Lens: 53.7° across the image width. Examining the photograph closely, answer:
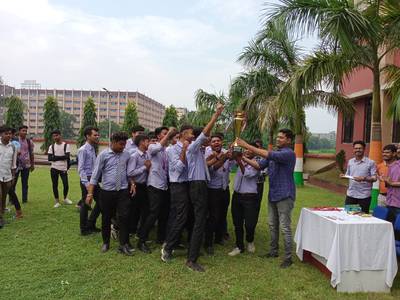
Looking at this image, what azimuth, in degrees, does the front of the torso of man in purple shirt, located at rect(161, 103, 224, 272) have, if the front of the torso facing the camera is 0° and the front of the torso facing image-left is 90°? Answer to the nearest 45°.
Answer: approximately 315°

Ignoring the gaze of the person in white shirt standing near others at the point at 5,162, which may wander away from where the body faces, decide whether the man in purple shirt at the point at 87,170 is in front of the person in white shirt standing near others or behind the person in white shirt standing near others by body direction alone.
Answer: in front

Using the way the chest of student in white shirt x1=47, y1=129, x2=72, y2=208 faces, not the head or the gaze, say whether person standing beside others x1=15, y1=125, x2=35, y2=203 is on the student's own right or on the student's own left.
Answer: on the student's own right

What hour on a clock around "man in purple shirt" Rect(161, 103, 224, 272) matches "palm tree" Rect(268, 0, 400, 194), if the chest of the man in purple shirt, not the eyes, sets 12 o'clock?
The palm tree is roughly at 9 o'clock from the man in purple shirt.

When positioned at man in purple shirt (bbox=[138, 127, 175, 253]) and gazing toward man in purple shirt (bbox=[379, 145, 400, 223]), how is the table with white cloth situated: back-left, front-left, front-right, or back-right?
front-right

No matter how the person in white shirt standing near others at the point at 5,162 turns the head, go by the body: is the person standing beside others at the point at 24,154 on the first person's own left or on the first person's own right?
on the first person's own left

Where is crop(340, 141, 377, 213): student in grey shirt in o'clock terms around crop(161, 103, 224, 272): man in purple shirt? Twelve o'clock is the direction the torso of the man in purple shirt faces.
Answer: The student in grey shirt is roughly at 10 o'clock from the man in purple shirt.

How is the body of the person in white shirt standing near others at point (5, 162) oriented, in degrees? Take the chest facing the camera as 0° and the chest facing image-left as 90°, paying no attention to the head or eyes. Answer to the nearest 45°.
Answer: approximately 315°

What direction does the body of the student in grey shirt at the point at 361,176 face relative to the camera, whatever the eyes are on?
toward the camera

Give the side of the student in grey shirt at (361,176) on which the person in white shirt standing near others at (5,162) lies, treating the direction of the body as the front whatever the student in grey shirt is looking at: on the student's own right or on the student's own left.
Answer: on the student's own right

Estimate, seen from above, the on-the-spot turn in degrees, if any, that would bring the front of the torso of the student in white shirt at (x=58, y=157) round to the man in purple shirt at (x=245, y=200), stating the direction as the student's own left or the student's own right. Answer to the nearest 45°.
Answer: approximately 45° to the student's own left

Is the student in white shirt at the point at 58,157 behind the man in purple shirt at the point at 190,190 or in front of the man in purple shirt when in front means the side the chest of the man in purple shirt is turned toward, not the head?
behind

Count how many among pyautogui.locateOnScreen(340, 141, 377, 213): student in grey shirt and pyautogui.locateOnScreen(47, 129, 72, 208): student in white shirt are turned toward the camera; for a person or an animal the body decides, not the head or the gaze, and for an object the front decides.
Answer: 2

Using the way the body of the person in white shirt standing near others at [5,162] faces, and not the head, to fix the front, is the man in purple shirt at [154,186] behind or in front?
in front

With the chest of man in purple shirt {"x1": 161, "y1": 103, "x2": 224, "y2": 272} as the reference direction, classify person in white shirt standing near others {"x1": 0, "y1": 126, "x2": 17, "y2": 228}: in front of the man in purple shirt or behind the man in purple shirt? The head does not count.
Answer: behind
